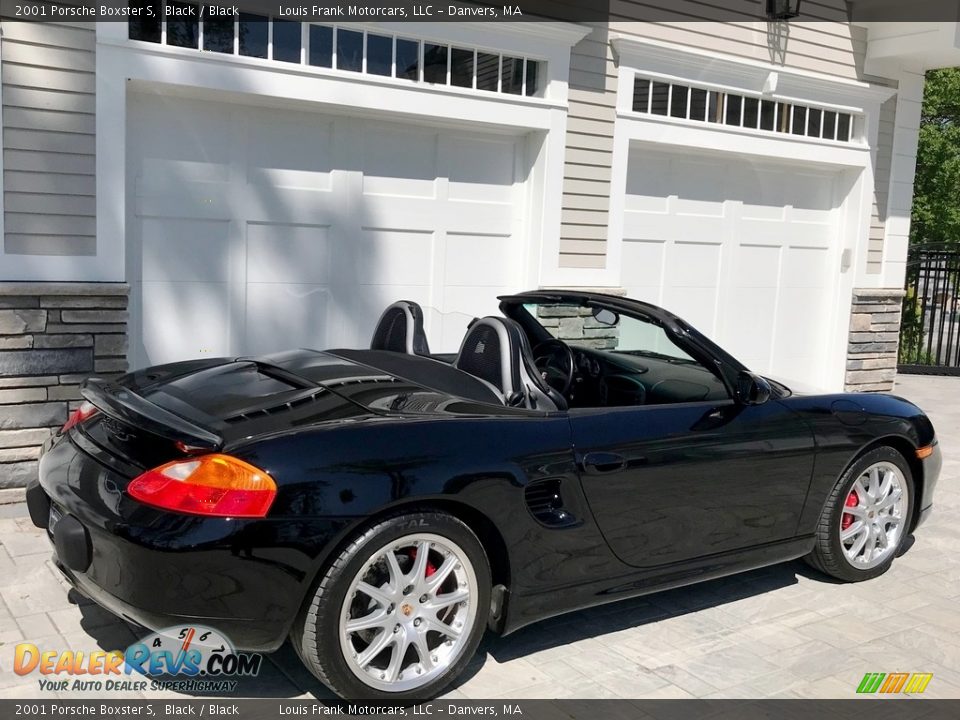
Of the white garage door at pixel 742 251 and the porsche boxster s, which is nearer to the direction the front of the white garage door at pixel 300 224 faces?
the porsche boxster s

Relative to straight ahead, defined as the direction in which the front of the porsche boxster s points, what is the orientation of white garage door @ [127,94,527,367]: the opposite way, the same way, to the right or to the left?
to the right

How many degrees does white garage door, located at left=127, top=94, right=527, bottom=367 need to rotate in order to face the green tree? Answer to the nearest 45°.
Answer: approximately 90° to its left

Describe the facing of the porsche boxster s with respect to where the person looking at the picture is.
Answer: facing away from the viewer and to the right of the viewer

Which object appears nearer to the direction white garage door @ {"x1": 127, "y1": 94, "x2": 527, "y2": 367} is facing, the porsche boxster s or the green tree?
the porsche boxster s

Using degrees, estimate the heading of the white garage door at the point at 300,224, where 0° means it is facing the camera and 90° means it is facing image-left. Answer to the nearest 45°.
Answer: approximately 315°

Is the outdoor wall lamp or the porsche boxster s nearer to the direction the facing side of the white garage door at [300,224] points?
the porsche boxster s

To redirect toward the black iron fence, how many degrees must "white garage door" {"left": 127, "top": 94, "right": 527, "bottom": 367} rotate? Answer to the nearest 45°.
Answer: approximately 90° to its left

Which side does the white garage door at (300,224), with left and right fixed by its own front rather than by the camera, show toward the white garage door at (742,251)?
left
